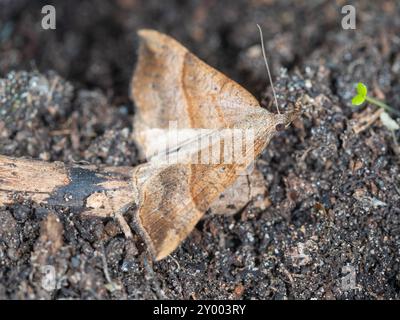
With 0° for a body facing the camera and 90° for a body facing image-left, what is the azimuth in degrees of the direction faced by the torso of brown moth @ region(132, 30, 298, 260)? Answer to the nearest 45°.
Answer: approximately 270°

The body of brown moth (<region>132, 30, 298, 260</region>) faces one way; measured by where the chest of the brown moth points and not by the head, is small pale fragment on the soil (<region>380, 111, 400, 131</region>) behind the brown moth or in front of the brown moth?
in front
